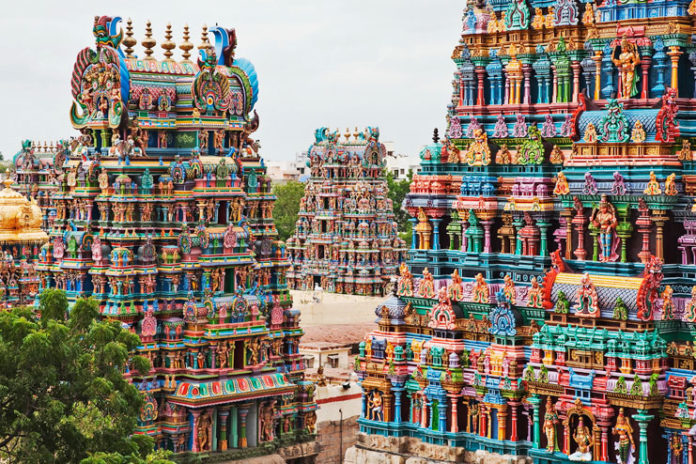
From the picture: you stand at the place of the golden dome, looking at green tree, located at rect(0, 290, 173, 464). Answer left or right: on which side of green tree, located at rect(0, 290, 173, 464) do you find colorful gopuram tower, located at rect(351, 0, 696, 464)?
left

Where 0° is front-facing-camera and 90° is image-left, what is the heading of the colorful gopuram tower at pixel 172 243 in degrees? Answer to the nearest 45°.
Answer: approximately 315°

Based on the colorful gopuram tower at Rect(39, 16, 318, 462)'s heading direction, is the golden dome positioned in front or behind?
behind

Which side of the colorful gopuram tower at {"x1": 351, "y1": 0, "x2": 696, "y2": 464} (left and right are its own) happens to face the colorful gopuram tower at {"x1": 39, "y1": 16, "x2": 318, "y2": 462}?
right

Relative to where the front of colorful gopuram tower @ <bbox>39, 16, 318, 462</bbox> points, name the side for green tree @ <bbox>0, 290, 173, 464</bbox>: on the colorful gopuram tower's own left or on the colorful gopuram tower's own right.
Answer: on the colorful gopuram tower's own right

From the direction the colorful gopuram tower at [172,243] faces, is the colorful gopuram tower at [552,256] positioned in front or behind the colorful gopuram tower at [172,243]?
in front

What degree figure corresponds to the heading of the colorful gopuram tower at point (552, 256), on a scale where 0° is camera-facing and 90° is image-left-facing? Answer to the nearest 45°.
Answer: approximately 0°
